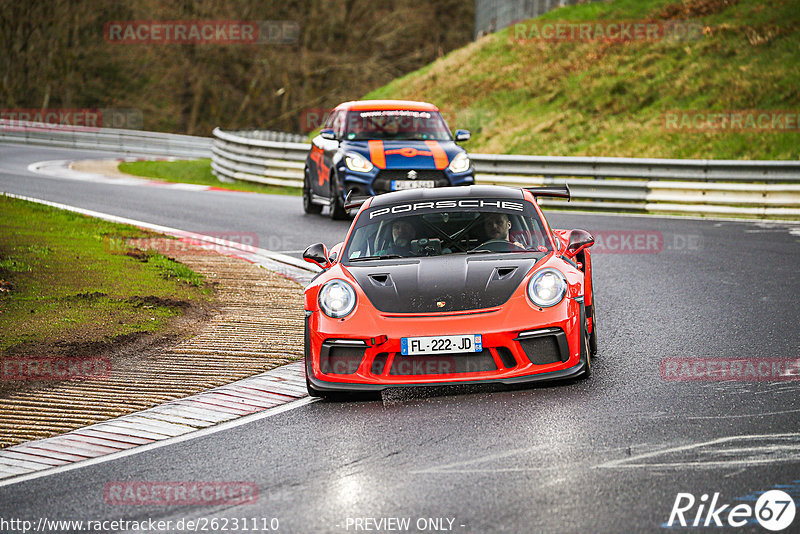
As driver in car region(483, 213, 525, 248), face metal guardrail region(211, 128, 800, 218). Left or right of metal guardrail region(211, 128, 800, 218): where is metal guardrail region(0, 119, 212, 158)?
left

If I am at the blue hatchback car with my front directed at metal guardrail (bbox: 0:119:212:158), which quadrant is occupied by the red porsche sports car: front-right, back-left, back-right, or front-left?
back-left

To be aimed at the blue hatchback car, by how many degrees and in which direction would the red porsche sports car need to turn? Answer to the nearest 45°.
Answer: approximately 180°

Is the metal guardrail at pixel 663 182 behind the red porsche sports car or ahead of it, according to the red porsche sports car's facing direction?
behind

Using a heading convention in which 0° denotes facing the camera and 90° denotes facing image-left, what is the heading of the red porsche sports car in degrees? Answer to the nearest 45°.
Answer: approximately 0°

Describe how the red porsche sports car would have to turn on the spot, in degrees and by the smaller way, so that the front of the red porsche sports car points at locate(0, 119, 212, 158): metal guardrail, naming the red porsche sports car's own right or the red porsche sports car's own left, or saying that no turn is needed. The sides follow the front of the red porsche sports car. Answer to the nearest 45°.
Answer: approximately 180°
